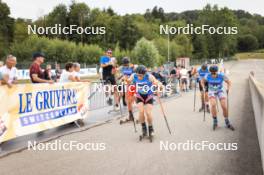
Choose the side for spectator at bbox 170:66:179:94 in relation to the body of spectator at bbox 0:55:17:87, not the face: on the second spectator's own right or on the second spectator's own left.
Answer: on the second spectator's own left

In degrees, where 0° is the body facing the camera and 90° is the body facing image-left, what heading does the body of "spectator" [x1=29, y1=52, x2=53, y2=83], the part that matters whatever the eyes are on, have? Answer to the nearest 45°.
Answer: approximately 270°

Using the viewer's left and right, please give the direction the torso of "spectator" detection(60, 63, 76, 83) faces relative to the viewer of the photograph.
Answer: facing to the right of the viewer

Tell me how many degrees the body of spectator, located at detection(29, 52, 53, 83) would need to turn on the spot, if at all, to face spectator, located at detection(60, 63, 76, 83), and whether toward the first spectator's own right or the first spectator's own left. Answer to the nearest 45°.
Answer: approximately 45° to the first spectator's own left

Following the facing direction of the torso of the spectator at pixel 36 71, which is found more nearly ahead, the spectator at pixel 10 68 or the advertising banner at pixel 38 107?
the advertising banner

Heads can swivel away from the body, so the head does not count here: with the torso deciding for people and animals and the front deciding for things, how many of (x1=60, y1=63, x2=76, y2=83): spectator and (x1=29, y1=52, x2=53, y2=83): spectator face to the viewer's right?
2

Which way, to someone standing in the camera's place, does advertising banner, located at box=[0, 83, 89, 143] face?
facing the viewer and to the right of the viewer
